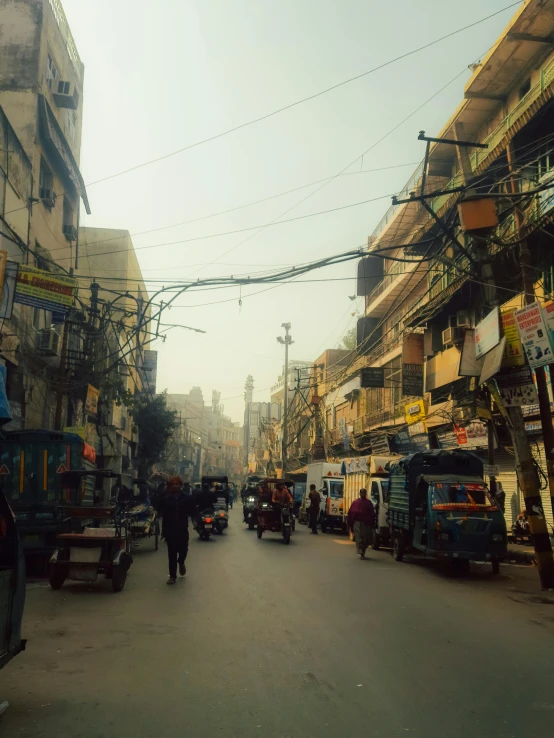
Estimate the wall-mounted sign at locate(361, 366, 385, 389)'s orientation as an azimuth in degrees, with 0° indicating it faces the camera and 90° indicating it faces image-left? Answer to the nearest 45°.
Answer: approximately 0°

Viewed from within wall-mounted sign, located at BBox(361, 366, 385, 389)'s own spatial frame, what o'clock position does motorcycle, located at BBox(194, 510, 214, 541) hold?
The motorcycle is roughly at 1 o'clock from the wall-mounted sign.

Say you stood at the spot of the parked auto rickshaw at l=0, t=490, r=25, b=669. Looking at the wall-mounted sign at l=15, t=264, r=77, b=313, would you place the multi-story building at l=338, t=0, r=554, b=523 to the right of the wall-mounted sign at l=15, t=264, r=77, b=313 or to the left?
right

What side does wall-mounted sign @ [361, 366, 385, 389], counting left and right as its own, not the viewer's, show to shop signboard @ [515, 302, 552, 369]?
front

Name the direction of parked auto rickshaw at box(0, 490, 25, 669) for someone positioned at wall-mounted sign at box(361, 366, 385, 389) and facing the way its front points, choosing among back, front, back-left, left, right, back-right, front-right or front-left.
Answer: front

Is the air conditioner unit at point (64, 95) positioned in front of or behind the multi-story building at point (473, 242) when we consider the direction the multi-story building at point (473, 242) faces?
in front

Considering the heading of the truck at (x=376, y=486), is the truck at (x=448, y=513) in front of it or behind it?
in front

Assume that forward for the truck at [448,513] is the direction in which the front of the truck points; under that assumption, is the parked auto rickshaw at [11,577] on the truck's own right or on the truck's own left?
on the truck's own right

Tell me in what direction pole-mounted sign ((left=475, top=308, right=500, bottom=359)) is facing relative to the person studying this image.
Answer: facing the viewer and to the left of the viewer
